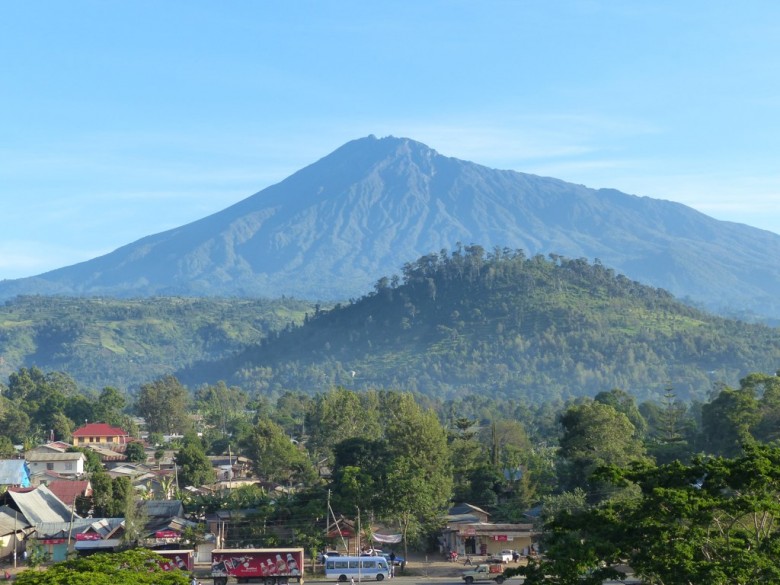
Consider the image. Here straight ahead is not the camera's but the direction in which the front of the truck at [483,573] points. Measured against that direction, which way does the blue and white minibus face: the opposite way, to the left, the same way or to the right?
the opposite way

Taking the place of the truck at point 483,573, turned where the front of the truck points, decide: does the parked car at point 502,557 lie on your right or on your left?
on your right

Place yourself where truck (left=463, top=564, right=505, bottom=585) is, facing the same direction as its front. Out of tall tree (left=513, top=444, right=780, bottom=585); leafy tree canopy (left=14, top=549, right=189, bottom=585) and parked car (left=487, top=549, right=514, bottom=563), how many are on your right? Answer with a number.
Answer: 1

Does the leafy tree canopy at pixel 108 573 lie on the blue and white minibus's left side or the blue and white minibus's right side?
on its right

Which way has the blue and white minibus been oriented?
to the viewer's right

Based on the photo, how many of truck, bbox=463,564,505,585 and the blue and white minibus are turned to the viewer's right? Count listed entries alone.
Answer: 1

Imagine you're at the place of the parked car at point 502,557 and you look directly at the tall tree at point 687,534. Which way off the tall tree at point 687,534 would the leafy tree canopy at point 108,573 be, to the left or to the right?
right

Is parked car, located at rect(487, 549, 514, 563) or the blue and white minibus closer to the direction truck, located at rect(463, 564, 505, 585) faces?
the blue and white minibus

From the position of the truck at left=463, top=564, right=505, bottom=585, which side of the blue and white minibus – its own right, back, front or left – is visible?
front

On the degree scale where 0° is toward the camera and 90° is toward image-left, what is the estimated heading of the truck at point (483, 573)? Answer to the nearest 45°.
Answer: approximately 90°

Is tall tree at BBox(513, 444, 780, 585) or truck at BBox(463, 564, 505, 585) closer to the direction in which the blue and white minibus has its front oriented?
the truck

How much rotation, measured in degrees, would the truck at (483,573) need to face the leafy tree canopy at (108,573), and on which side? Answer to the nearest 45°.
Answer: approximately 45° to its left

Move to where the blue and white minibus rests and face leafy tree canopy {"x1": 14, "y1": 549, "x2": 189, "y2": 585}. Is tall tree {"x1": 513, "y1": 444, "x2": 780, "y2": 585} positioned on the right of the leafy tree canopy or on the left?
left
